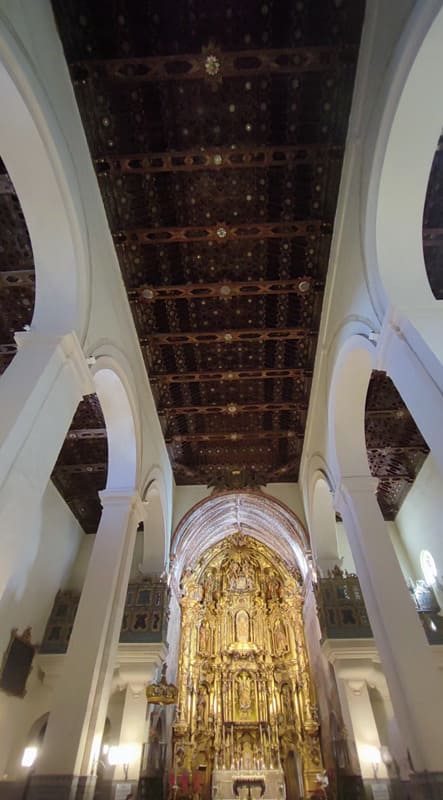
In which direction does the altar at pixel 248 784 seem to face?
toward the camera

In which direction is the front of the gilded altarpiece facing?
toward the camera

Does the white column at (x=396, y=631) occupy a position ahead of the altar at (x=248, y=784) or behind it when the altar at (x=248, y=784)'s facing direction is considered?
ahead

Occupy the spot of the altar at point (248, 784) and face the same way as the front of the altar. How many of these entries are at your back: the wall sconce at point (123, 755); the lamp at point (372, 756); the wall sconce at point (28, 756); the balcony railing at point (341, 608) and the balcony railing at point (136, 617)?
0

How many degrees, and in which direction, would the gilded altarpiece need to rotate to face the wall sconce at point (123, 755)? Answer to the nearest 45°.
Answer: approximately 45° to its right

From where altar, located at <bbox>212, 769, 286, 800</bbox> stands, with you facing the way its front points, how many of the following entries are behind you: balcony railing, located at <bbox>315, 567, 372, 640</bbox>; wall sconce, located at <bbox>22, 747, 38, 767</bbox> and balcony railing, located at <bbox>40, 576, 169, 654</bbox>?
0

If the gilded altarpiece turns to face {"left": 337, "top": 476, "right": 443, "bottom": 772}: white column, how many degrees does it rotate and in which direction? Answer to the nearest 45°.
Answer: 0° — it already faces it

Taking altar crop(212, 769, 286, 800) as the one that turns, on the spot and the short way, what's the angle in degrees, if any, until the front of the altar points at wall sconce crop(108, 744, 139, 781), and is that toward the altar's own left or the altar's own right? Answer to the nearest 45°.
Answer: approximately 45° to the altar's own right

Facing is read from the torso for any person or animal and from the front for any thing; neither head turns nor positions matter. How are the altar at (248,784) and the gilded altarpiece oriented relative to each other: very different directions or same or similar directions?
same or similar directions

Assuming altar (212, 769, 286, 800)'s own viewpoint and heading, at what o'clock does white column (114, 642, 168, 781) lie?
The white column is roughly at 1 o'clock from the altar.

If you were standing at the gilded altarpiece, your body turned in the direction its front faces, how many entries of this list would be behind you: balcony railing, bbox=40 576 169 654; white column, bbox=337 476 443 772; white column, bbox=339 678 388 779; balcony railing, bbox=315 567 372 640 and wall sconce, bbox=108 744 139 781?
0

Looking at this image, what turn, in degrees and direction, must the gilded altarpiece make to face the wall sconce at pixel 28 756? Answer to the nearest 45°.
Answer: approximately 45° to its right

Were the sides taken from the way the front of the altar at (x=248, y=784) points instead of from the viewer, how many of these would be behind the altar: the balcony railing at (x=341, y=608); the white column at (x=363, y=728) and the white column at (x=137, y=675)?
0

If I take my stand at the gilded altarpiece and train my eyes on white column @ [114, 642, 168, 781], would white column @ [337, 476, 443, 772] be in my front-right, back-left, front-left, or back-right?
front-left
